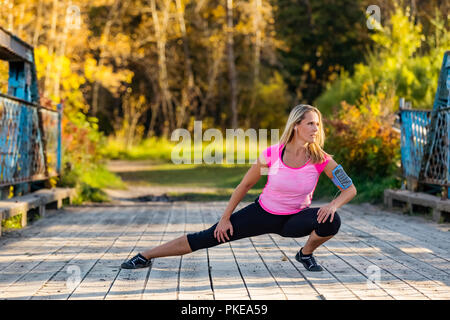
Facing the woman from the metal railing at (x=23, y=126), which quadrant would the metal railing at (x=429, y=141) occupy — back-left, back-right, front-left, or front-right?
front-left

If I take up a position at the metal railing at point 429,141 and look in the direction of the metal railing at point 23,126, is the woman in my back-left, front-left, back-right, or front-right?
front-left

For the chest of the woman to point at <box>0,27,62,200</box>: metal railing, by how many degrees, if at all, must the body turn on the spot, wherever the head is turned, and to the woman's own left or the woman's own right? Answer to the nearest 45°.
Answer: approximately 135° to the woman's own right

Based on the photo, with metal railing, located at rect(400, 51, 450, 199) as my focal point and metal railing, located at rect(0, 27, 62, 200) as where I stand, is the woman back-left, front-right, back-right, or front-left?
front-right

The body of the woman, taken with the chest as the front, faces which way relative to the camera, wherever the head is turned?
toward the camera

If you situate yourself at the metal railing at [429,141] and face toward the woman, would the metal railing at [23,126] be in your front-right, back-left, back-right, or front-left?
front-right

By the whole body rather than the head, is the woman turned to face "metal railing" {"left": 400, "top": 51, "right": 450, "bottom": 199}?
no
